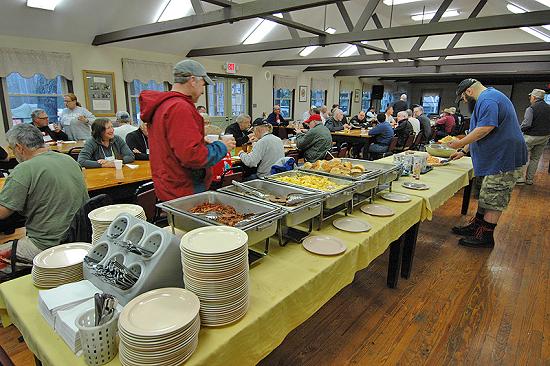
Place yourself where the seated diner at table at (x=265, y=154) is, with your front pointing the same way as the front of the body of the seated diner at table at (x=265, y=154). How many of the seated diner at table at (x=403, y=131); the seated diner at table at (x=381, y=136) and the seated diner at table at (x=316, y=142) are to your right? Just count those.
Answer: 3

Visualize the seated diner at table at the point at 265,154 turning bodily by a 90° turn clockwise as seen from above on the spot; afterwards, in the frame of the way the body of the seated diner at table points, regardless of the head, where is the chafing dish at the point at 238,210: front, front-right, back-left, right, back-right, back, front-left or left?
back-right

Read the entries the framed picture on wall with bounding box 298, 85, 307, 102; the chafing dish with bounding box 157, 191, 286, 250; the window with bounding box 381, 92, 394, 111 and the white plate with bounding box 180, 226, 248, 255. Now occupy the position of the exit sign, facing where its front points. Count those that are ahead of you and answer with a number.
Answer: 2

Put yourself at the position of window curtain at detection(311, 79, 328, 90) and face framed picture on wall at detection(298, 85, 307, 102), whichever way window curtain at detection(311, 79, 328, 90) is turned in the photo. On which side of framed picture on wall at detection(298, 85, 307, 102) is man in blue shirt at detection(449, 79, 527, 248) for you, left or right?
left

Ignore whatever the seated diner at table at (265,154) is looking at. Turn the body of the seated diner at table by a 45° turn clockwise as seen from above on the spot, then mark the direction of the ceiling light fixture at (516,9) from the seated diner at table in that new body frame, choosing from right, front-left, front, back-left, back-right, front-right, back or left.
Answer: front-right

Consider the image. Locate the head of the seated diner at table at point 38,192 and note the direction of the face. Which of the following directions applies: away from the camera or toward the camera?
away from the camera

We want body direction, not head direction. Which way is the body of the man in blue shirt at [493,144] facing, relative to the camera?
to the viewer's left

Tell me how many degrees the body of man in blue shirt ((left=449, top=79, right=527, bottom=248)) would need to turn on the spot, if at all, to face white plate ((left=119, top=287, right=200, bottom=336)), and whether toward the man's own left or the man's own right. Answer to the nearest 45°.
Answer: approximately 90° to the man's own left

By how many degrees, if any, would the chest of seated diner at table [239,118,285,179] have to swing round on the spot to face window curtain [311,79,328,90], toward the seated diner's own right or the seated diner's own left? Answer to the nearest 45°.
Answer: approximately 45° to the seated diner's own right

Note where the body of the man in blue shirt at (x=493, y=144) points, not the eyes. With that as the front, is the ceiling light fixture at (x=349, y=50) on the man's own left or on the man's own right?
on the man's own right
